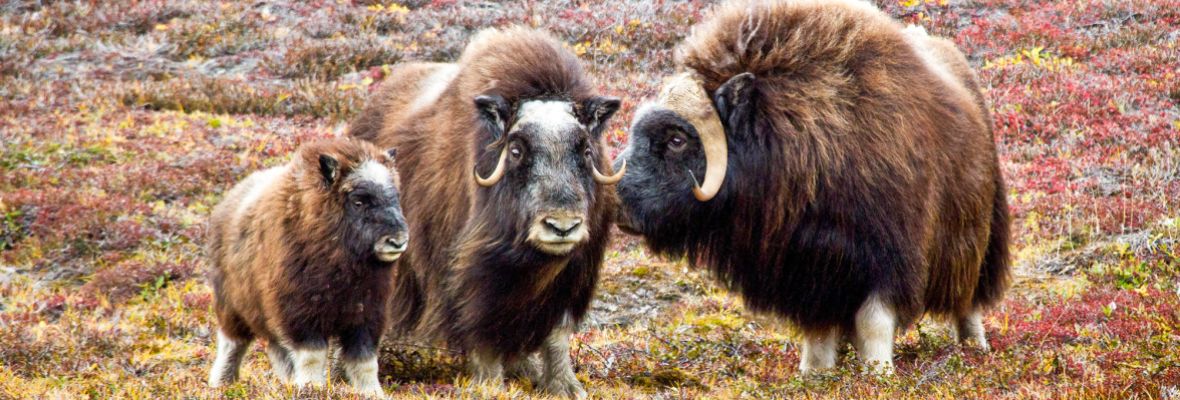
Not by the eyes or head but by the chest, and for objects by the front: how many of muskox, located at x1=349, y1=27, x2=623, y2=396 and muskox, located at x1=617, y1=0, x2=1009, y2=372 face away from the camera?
0

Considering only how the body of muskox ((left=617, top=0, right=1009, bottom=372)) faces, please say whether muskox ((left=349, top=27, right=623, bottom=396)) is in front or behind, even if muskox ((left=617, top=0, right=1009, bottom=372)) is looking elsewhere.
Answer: in front

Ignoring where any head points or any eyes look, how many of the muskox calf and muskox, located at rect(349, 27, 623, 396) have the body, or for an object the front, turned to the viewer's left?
0

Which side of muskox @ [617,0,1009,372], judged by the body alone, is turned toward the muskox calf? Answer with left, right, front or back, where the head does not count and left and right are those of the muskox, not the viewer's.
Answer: front

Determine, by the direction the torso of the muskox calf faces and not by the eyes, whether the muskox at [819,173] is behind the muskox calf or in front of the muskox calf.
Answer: in front

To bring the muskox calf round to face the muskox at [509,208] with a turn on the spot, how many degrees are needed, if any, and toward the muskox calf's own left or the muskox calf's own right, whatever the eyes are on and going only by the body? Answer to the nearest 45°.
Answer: approximately 45° to the muskox calf's own left

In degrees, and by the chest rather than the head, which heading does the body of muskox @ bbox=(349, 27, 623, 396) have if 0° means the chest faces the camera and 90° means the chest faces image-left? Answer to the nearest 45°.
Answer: approximately 315°

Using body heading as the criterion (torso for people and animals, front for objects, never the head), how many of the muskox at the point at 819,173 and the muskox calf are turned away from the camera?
0
